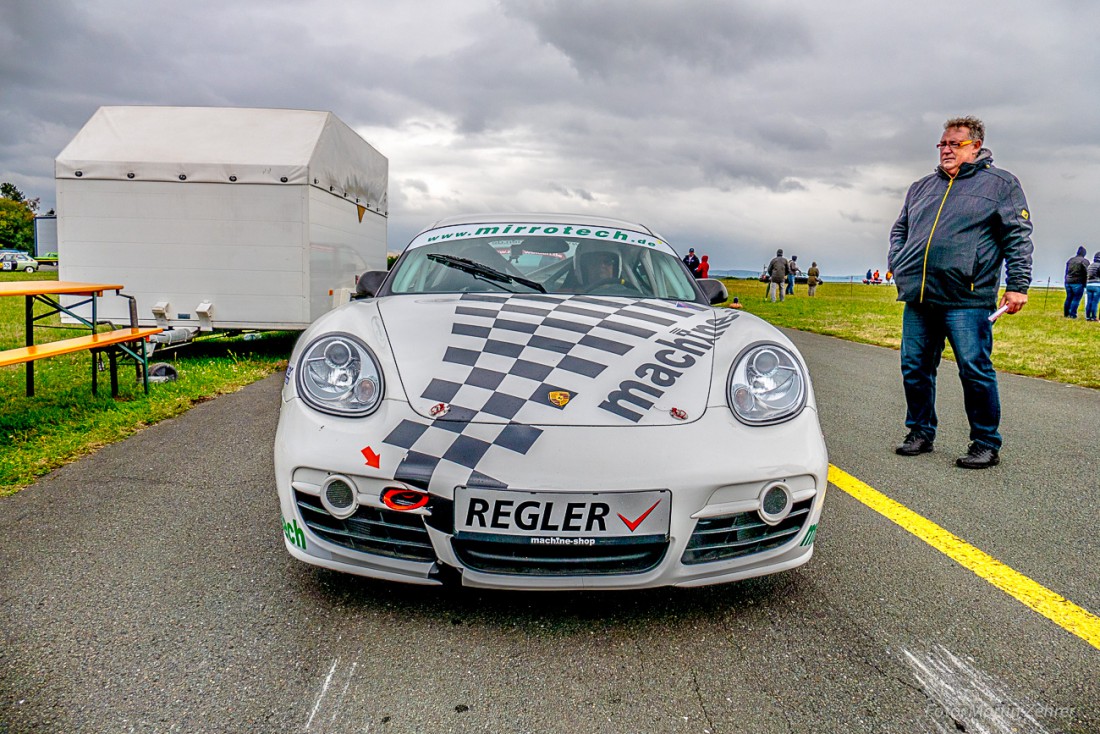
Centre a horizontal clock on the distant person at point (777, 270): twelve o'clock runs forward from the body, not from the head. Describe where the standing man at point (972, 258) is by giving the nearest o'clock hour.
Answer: The standing man is roughly at 6 o'clock from the distant person.

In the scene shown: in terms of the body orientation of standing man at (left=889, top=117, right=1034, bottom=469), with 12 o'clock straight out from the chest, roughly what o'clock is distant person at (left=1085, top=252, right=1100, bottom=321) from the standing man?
The distant person is roughly at 5 o'clock from the standing man.

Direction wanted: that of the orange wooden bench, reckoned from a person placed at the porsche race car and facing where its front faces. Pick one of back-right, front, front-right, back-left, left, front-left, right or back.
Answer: back-right

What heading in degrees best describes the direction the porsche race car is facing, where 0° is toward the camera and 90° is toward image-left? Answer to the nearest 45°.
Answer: approximately 0°

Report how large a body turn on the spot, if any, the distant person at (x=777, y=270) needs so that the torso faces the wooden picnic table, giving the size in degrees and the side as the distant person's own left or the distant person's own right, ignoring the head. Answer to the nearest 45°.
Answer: approximately 180°

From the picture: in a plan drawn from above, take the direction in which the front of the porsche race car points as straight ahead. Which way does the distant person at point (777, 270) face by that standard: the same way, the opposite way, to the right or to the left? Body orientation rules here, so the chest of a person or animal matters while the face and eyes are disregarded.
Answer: the opposite way

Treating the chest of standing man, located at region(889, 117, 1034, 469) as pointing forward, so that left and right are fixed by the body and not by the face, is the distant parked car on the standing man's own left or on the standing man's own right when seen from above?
on the standing man's own right

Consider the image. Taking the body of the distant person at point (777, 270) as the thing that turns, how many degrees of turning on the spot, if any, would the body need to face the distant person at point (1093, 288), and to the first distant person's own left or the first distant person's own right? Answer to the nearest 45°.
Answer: approximately 135° to the first distant person's own right

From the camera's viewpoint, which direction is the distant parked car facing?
to the viewer's left

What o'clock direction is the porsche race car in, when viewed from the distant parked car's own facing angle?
The porsche race car is roughly at 9 o'clock from the distant parked car.

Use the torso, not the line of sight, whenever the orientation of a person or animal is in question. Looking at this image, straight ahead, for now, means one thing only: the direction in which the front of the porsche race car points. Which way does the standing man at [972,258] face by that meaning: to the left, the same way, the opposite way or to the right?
to the right

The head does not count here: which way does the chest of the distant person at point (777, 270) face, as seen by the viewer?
away from the camera

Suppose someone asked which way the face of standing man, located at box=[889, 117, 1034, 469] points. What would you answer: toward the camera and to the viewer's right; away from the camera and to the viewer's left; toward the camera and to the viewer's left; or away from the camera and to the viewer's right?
toward the camera and to the viewer's left

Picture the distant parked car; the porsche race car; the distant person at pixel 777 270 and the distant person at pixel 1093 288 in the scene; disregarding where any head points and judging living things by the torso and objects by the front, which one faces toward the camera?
the porsche race car
